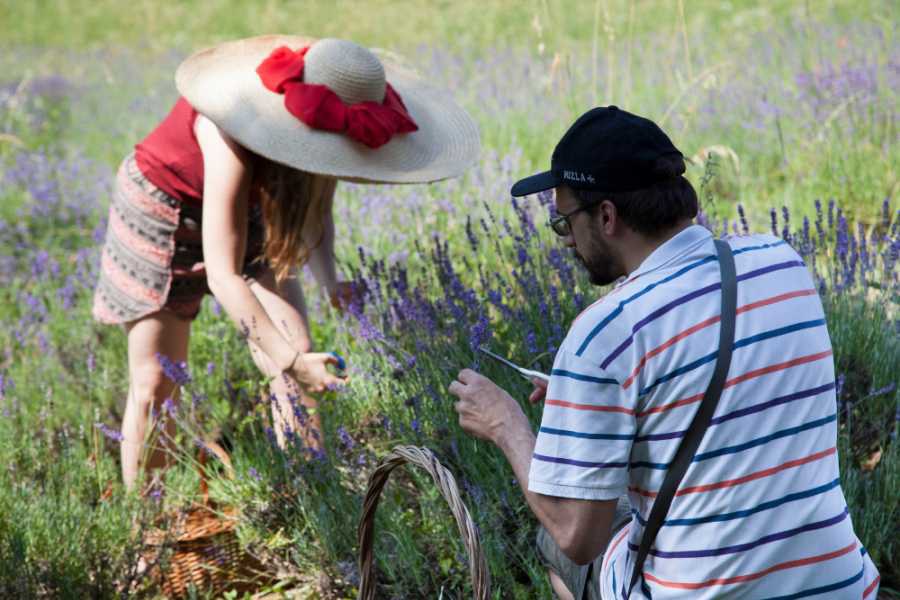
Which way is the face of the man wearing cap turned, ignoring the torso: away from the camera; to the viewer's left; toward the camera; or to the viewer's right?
to the viewer's left

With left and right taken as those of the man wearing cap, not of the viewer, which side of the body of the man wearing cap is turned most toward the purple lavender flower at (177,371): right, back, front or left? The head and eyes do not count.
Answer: front

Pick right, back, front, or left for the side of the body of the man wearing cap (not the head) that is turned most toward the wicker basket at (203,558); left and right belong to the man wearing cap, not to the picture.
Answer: front

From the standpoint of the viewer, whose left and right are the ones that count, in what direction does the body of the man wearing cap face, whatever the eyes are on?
facing away from the viewer and to the left of the viewer
